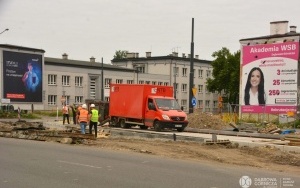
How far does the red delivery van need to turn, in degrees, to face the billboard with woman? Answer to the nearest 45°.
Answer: approximately 90° to its left

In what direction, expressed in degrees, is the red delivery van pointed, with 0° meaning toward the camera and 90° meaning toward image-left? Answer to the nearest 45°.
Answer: approximately 315°
